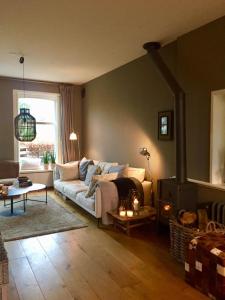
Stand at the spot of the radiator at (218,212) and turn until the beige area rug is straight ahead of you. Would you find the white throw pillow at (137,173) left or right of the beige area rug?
right

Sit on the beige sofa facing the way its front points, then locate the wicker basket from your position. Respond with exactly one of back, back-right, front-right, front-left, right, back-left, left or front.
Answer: left

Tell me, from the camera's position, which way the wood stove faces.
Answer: facing the viewer and to the left of the viewer

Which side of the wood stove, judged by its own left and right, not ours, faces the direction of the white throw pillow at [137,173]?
right

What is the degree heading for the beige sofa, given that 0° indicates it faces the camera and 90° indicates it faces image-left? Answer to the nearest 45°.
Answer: approximately 45°

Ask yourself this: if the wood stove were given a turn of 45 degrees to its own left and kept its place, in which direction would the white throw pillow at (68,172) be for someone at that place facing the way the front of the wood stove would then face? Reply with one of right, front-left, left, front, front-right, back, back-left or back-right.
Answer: back-right

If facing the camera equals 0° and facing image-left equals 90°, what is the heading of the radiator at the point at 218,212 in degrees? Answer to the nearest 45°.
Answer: approximately 45°
